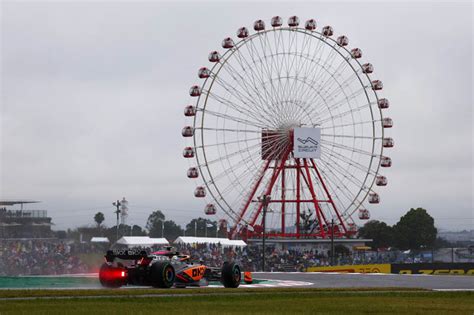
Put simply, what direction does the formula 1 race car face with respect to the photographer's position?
facing away from the viewer and to the right of the viewer
